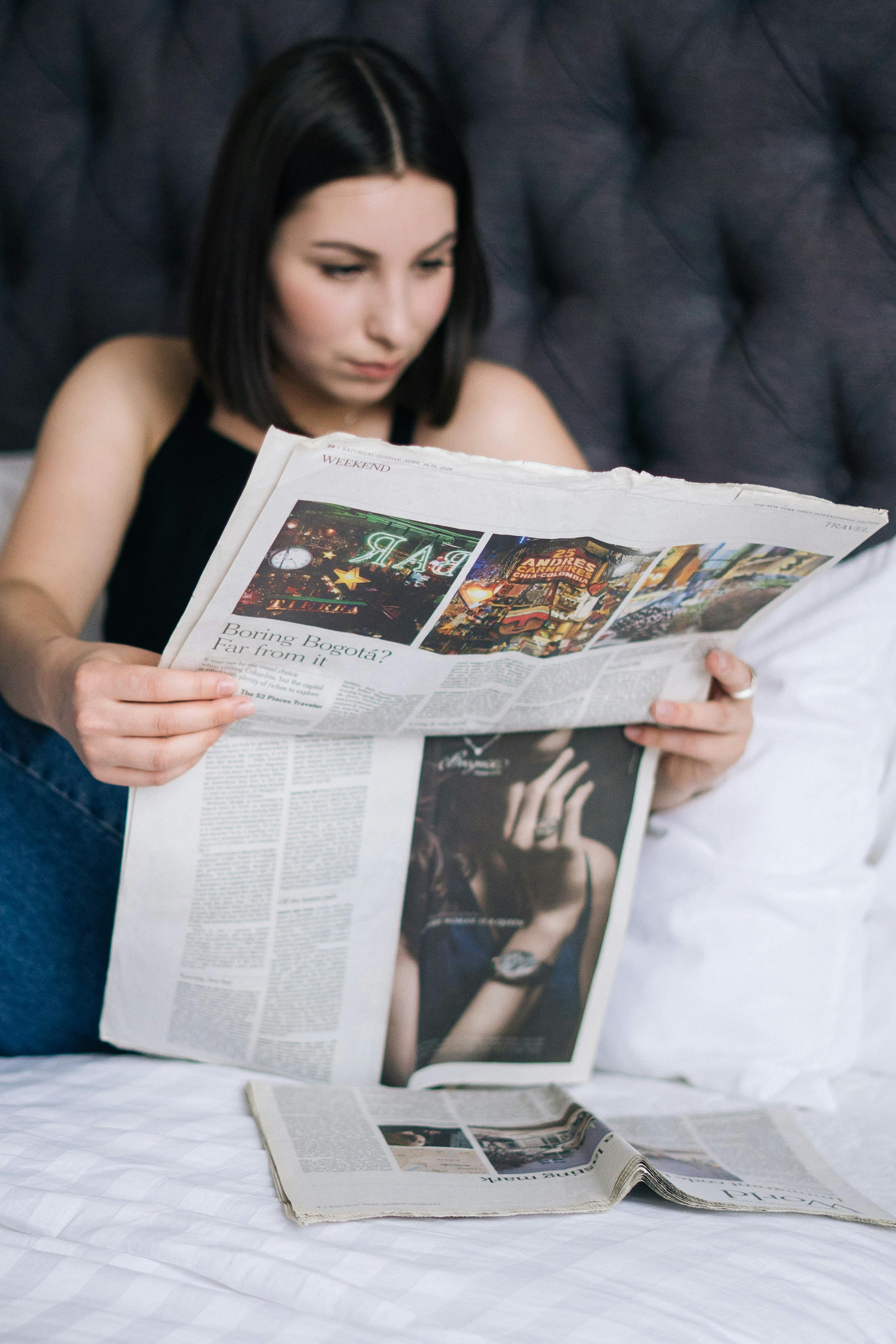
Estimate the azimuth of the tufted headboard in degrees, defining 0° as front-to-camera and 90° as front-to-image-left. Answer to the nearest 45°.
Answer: approximately 0°
